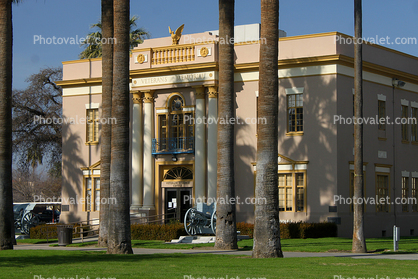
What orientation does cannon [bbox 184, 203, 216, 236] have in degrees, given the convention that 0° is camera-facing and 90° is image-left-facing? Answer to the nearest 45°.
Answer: approximately 45°

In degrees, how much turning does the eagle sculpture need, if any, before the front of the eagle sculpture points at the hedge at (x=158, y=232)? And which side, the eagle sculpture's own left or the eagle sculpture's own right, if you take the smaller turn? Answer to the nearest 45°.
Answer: approximately 45° to the eagle sculpture's own left

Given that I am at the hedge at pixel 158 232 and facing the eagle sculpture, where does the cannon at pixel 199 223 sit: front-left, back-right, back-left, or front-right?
back-right

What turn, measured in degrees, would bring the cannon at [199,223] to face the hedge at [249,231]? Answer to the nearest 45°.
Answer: approximately 180°

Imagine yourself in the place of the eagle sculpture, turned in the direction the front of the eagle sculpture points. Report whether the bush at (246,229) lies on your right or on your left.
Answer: on your left

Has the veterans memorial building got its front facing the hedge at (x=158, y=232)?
yes
